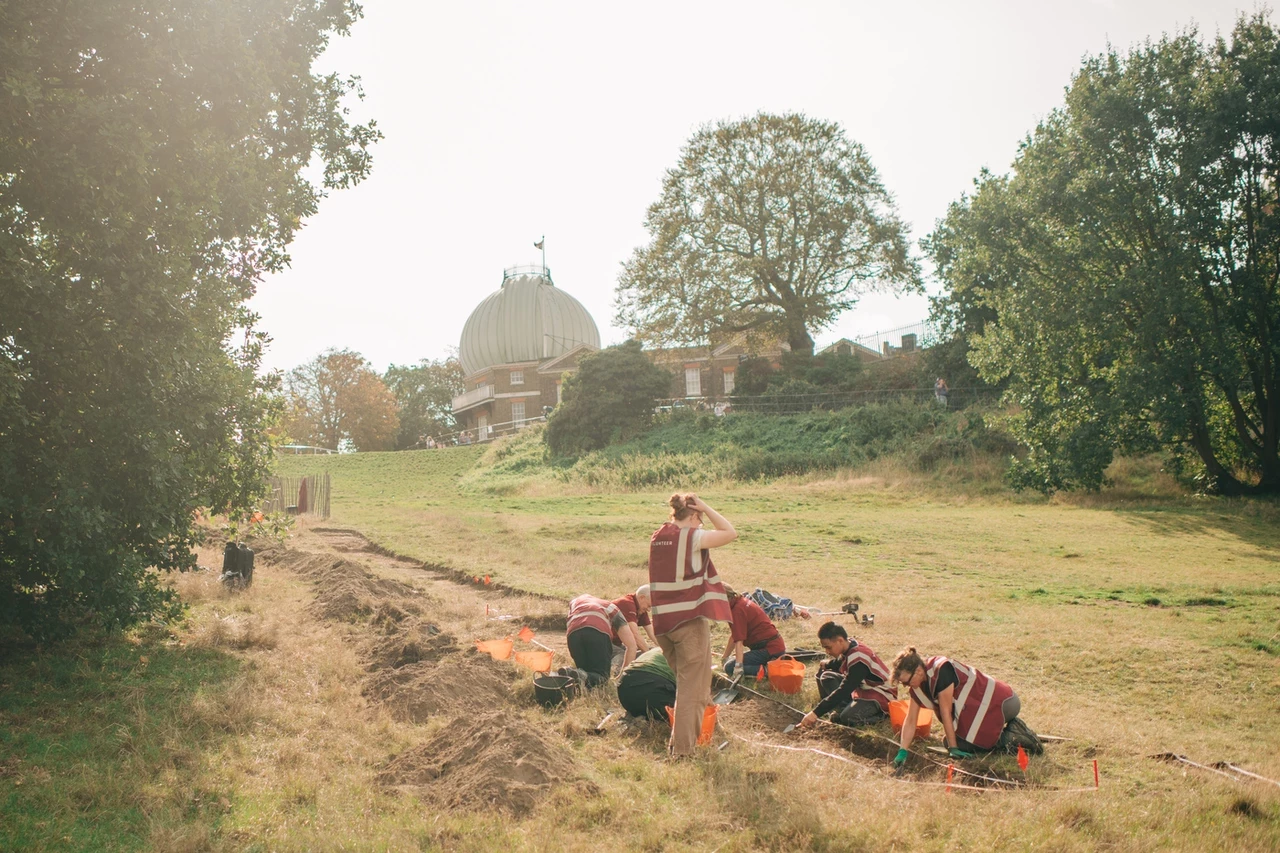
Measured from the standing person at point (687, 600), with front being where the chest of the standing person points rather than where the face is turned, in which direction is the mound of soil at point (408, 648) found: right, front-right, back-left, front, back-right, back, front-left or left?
left

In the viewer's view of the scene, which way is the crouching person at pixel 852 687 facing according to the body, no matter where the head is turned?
to the viewer's left

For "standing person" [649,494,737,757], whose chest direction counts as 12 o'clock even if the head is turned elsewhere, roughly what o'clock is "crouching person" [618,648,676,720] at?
The crouching person is roughly at 10 o'clock from the standing person.

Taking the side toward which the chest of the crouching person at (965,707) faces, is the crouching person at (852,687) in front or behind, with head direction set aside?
in front

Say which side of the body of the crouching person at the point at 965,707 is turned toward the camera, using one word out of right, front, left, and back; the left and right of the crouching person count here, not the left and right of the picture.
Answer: left

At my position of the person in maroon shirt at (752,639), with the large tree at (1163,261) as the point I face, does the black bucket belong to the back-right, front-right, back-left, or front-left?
back-left

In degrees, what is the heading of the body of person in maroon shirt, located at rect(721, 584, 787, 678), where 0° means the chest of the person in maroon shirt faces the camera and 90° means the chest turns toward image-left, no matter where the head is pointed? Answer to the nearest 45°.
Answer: approximately 90°

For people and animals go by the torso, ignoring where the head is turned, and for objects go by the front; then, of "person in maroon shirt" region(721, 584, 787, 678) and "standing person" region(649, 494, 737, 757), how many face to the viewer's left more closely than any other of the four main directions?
1

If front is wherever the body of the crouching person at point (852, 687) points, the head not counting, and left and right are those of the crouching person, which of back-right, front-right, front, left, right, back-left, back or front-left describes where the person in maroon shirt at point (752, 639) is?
front-right
